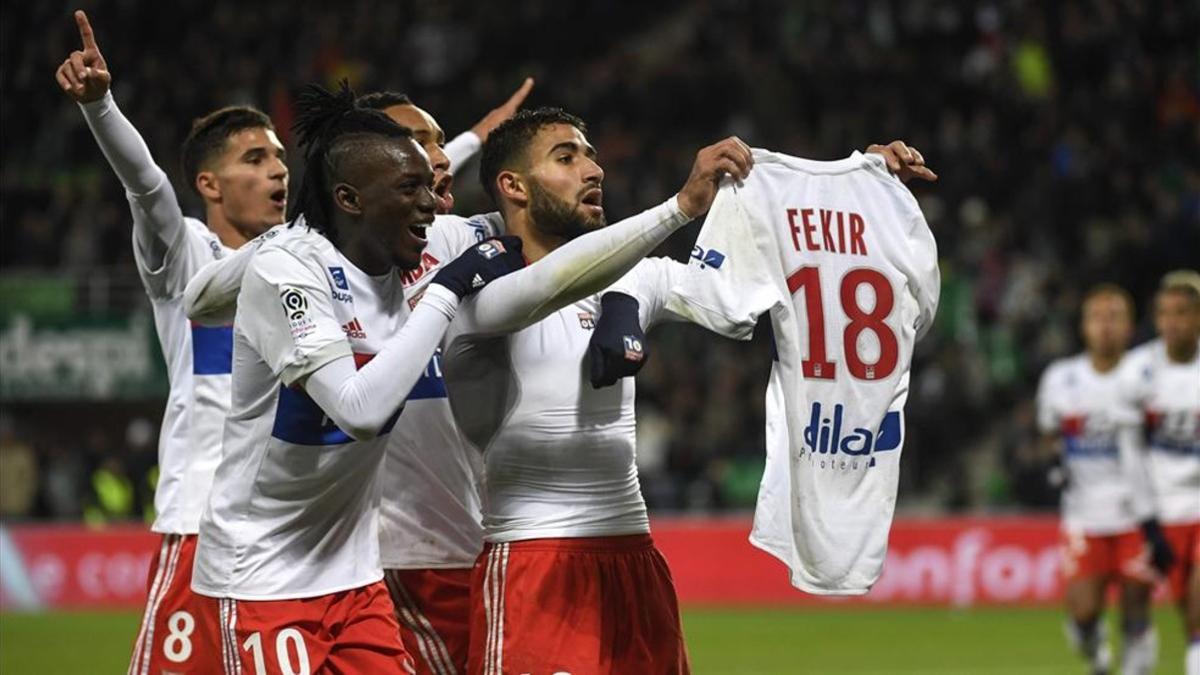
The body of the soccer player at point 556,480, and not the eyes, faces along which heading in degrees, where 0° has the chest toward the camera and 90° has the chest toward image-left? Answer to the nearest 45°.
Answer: approximately 315°

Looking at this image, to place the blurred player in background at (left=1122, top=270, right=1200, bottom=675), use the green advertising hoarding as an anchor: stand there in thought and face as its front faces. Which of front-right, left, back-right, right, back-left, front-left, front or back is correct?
front-left

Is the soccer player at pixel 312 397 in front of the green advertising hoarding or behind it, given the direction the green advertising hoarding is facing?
in front

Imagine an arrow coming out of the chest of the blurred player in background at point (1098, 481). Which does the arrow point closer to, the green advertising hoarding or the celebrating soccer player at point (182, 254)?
the celebrating soccer player

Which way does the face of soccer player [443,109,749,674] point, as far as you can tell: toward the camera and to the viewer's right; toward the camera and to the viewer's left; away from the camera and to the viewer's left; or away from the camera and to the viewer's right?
toward the camera and to the viewer's right

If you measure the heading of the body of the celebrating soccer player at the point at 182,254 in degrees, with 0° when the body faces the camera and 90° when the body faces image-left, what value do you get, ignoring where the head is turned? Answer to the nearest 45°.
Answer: approximately 315°

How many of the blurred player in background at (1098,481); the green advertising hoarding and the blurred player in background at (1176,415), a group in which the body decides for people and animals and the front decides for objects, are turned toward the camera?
3

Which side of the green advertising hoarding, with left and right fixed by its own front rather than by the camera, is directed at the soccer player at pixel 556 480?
front

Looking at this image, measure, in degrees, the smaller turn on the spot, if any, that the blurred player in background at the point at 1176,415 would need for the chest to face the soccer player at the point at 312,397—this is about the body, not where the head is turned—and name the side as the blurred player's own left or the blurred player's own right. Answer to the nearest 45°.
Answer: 0° — they already face them

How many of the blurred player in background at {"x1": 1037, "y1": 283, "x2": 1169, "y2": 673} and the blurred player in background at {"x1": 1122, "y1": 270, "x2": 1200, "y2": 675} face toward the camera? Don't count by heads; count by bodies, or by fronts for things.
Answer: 2
